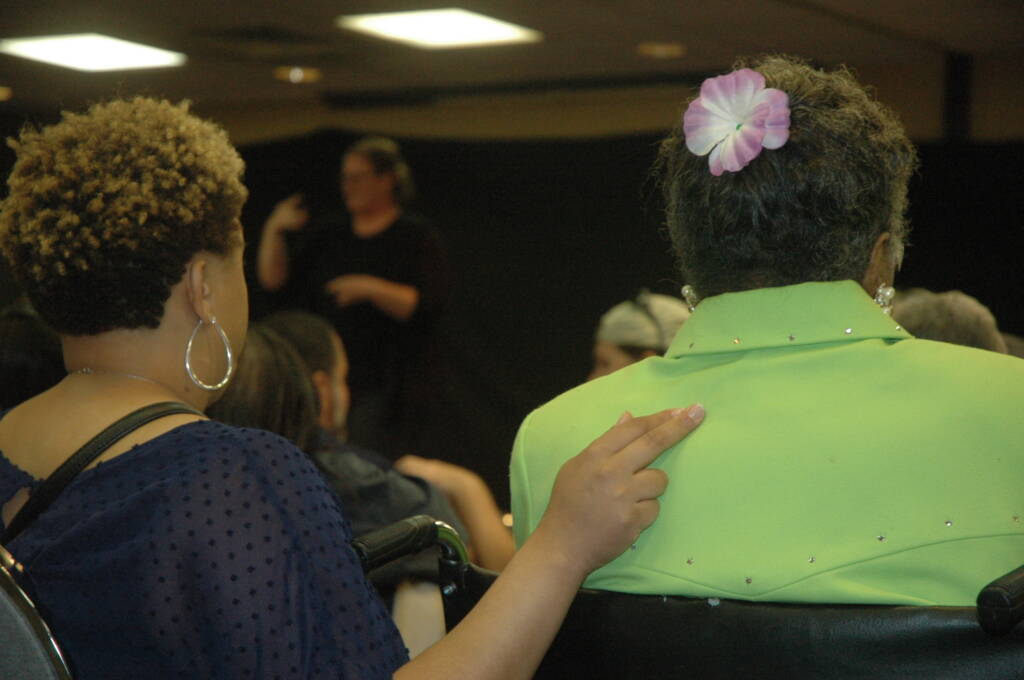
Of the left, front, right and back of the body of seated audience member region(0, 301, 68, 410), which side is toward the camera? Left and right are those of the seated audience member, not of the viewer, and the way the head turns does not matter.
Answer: back

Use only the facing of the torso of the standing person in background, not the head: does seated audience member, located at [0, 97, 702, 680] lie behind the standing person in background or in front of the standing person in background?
in front

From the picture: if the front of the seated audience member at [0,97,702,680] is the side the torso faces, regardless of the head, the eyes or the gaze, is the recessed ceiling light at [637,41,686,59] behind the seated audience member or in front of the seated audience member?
in front

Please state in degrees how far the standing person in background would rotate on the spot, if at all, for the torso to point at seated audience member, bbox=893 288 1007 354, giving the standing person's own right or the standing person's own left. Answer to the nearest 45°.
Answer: approximately 45° to the standing person's own left

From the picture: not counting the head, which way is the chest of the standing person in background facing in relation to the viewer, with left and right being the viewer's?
facing the viewer and to the left of the viewer

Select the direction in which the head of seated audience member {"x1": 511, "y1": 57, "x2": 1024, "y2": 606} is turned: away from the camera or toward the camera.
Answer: away from the camera

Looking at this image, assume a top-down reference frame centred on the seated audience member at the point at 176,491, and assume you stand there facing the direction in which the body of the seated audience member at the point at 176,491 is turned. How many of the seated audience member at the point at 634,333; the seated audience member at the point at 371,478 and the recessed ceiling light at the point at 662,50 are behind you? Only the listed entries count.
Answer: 0

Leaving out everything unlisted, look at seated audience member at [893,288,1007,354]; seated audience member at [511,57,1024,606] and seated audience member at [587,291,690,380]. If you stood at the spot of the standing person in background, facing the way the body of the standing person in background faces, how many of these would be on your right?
0

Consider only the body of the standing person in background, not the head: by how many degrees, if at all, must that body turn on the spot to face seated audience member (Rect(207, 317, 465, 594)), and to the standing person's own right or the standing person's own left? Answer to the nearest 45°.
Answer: approximately 45° to the standing person's own left

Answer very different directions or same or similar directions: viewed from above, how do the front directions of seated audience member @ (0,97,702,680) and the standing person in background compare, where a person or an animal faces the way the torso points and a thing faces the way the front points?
very different directions

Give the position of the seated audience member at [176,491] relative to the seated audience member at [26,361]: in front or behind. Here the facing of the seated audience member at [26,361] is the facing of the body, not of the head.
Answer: behind

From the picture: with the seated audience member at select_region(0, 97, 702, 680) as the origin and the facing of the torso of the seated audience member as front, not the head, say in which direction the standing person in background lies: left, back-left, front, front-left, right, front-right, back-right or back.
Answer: front-left

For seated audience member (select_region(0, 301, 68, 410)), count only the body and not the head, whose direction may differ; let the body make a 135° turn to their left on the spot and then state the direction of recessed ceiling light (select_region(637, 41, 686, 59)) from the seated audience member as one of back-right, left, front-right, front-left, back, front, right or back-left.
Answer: back

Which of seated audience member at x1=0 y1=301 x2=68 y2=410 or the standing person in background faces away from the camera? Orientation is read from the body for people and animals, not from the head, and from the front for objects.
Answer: the seated audience member

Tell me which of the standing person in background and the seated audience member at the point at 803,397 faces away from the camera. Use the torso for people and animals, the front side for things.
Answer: the seated audience member

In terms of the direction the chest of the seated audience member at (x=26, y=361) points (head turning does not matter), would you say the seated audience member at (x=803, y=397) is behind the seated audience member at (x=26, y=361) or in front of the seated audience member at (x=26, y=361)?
behind

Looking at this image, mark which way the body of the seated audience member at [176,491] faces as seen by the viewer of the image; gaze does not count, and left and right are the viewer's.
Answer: facing away from the viewer and to the right of the viewer

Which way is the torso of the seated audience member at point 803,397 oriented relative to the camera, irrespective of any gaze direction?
away from the camera
